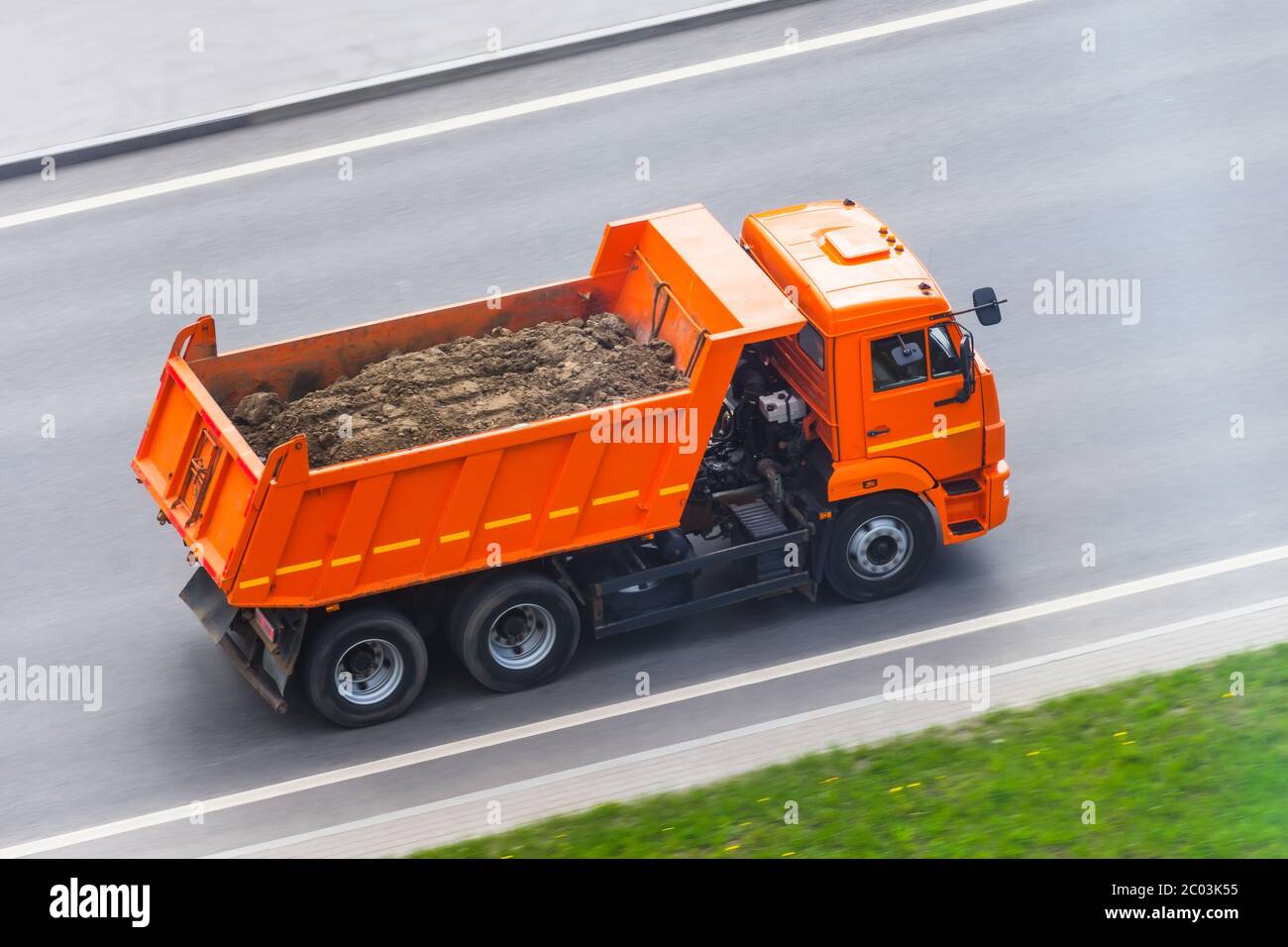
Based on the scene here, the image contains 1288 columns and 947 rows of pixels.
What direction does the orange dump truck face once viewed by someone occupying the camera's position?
facing away from the viewer and to the right of the viewer
